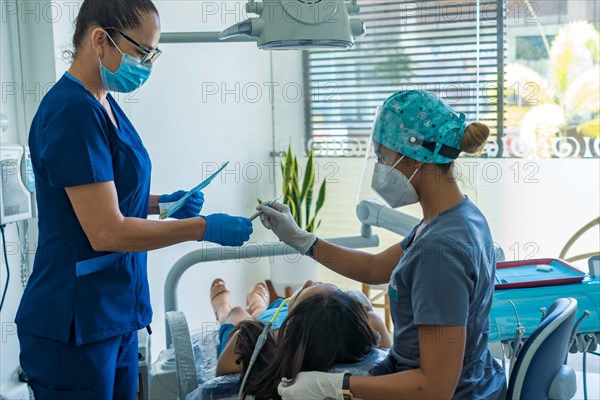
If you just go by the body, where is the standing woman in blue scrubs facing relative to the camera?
to the viewer's right

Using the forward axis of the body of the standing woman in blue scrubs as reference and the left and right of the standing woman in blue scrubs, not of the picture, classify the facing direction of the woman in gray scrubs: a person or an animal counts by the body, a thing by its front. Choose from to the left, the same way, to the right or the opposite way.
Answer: the opposite way

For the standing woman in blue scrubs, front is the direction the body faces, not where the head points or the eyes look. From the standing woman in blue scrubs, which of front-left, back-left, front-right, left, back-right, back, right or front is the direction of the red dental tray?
front

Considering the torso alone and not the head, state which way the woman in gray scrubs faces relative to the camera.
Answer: to the viewer's left

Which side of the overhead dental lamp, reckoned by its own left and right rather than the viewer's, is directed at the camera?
front

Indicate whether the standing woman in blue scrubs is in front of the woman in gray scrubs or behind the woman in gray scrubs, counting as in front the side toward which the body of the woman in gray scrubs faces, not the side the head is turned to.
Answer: in front

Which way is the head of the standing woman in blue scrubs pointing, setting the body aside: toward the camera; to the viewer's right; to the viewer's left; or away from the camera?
to the viewer's right

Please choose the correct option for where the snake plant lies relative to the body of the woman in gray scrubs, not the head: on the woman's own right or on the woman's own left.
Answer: on the woman's own right

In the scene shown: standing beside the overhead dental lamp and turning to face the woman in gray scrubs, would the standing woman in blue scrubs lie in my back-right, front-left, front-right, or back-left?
back-right

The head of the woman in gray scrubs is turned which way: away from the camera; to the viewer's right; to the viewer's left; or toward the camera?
to the viewer's left
